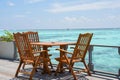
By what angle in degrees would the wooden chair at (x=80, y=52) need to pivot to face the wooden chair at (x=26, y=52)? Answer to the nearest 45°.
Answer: approximately 45° to its left

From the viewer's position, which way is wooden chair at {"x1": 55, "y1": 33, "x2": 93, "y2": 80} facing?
facing away from the viewer and to the left of the viewer

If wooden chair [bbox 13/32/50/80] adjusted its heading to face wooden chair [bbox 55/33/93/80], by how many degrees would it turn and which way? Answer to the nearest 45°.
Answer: approximately 45° to its right

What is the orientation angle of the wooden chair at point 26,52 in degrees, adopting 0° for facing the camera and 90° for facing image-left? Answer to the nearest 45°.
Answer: approximately 225°

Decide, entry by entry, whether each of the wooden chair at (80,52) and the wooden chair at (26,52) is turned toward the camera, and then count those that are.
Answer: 0
